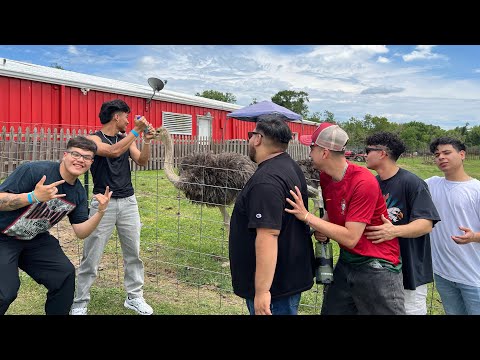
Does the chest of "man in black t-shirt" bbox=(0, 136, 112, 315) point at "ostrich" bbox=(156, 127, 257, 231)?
no

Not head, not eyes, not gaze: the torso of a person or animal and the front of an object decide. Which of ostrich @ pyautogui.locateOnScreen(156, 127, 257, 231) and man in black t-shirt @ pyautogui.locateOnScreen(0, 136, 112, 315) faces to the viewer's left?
the ostrich

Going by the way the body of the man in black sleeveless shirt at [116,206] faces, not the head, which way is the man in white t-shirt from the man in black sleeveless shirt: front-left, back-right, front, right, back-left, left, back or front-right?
front

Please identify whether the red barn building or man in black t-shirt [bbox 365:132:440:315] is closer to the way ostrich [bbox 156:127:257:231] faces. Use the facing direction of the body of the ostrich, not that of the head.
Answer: the red barn building

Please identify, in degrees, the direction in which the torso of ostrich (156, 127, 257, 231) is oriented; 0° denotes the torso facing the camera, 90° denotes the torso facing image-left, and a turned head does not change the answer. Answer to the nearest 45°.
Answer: approximately 90°

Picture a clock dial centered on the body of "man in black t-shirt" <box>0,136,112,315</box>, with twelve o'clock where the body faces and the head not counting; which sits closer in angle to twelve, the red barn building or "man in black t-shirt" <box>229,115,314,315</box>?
the man in black t-shirt

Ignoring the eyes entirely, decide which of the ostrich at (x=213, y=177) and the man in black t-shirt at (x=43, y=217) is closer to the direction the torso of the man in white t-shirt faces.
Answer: the man in black t-shirt

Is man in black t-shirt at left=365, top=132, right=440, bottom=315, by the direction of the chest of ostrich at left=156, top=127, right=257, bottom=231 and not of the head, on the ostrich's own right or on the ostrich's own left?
on the ostrich's own left

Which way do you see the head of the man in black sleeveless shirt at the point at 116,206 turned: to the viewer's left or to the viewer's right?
to the viewer's right

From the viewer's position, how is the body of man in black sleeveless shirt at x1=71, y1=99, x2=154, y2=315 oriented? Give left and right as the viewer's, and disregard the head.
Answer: facing the viewer and to the right of the viewer

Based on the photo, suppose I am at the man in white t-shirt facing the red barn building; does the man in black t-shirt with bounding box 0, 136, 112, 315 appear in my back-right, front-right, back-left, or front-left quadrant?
front-left

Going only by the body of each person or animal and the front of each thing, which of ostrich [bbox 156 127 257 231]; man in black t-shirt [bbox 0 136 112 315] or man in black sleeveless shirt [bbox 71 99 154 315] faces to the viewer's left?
the ostrich

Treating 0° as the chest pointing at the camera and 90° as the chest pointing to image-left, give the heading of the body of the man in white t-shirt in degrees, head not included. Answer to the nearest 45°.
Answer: approximately 45°

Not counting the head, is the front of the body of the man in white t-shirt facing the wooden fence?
no

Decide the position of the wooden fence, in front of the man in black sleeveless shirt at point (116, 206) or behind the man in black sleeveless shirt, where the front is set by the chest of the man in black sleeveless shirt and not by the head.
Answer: behind

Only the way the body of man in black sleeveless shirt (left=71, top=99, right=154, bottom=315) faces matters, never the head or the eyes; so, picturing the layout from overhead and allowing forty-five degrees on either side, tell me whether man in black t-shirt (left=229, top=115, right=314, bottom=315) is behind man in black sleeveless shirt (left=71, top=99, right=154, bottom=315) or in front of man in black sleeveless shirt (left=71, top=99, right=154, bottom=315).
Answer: in front

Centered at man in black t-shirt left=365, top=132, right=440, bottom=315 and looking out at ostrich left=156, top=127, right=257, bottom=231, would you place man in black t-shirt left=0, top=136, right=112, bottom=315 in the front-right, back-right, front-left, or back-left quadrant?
front-left
